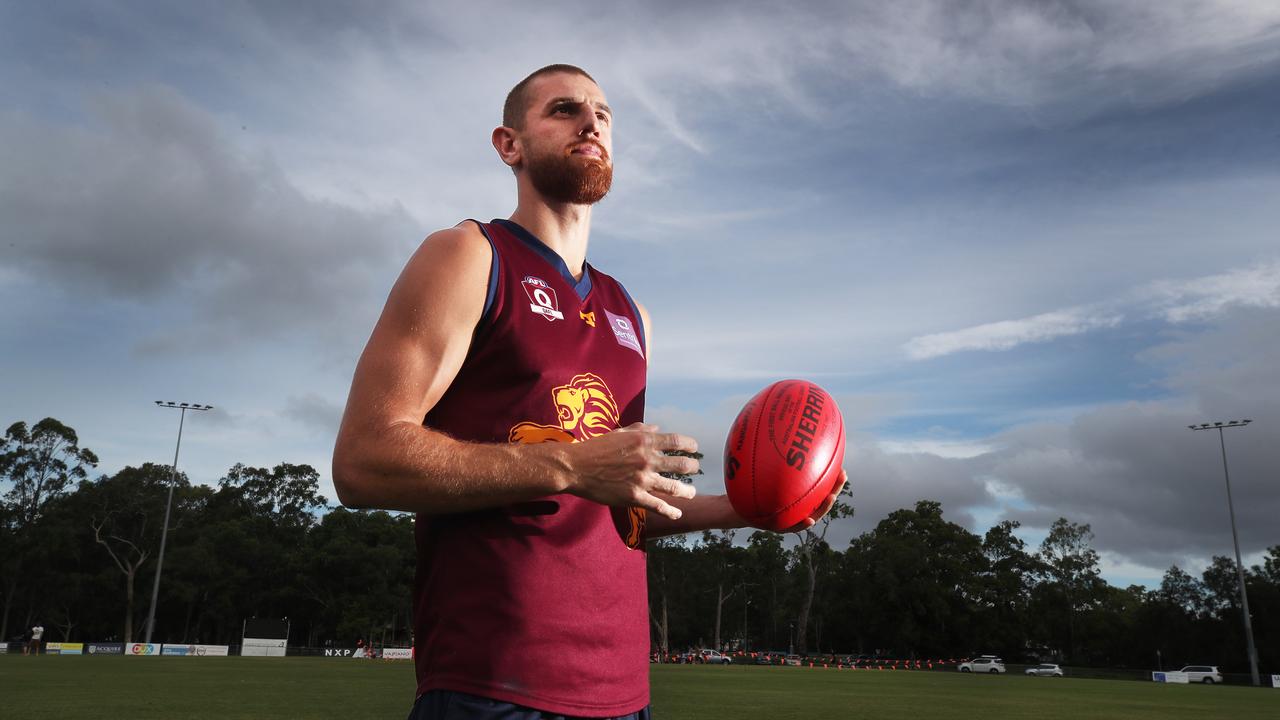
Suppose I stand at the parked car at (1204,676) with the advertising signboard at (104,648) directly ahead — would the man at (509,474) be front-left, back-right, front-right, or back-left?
front-left

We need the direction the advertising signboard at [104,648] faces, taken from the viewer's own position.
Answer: facing the viewer

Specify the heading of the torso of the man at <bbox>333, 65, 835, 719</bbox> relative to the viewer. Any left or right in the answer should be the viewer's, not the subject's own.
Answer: facing the viewer and to the right of the viewer

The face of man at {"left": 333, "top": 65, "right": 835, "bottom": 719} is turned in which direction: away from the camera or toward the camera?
toward the camera

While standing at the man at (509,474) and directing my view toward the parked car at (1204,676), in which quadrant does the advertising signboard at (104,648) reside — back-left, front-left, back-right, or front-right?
front-left

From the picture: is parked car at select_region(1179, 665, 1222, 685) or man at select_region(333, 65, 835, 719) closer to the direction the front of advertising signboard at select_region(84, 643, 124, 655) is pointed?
the man

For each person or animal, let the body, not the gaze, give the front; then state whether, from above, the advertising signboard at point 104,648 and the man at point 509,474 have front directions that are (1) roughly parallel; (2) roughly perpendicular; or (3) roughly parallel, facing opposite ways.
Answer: roughly parallel

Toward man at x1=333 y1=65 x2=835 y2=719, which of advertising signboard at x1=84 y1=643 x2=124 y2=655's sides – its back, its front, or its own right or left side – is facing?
front

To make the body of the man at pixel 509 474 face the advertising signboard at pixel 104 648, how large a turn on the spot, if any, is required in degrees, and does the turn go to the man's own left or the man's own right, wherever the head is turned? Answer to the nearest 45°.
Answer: approximately 180°

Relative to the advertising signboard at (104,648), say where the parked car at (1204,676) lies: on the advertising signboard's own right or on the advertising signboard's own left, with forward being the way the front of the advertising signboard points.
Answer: on the advertising signboard's own left

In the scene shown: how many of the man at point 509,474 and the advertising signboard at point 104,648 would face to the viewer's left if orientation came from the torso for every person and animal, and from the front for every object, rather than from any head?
0

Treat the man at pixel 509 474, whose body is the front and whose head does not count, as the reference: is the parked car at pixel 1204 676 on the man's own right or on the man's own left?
on the man's own left
